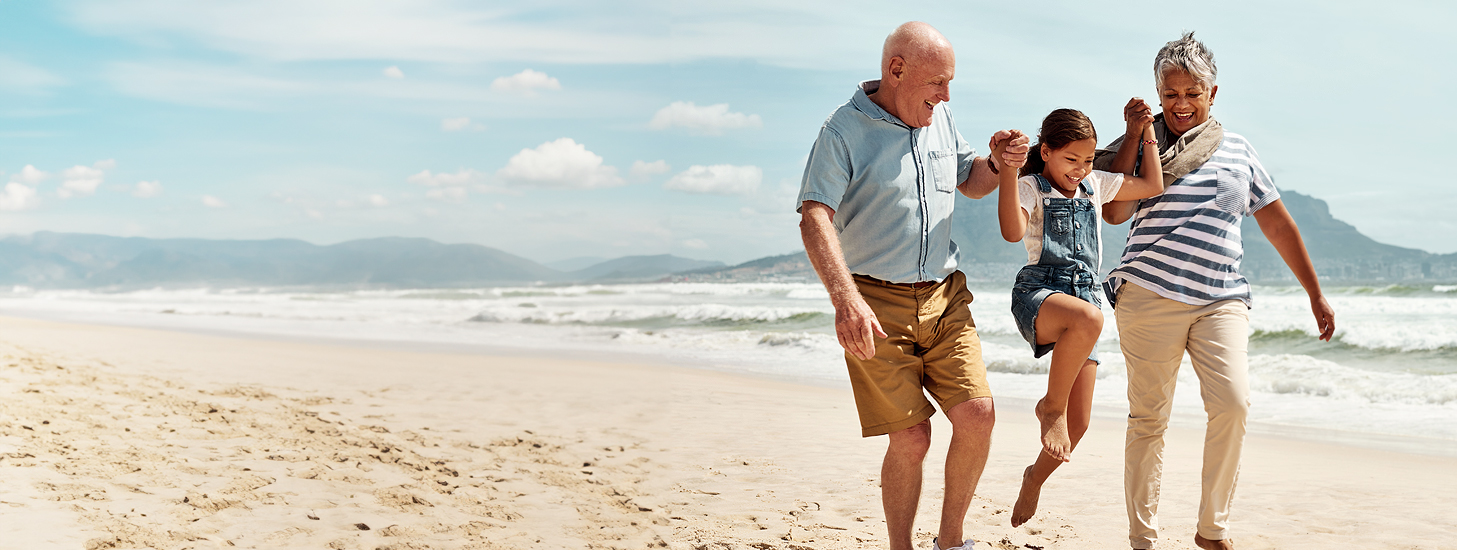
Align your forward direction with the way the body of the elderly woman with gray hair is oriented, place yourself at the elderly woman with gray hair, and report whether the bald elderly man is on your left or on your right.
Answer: on your right

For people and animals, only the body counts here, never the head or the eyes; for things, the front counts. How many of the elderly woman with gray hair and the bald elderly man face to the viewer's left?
0

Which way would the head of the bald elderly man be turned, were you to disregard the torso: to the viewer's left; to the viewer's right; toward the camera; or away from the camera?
to the viewer's right

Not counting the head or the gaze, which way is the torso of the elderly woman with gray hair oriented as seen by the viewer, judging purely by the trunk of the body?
toward the camera

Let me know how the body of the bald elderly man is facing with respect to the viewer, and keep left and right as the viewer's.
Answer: facing the viewer and to the right of the viewer

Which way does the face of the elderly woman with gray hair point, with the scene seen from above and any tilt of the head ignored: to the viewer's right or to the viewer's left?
to the viewer's left
